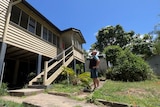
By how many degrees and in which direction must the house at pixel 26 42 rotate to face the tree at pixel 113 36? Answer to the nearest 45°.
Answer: approximately 90° to its left

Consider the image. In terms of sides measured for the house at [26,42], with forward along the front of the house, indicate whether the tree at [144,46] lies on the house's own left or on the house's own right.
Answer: on the house's own left

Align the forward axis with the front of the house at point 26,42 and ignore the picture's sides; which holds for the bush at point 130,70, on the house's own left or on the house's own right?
on the house's own left

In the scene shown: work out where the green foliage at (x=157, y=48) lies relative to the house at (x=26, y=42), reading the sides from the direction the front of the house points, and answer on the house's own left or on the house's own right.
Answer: on the house's own left

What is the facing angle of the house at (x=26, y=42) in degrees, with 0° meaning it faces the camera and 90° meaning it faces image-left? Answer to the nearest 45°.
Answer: approximately 315°
